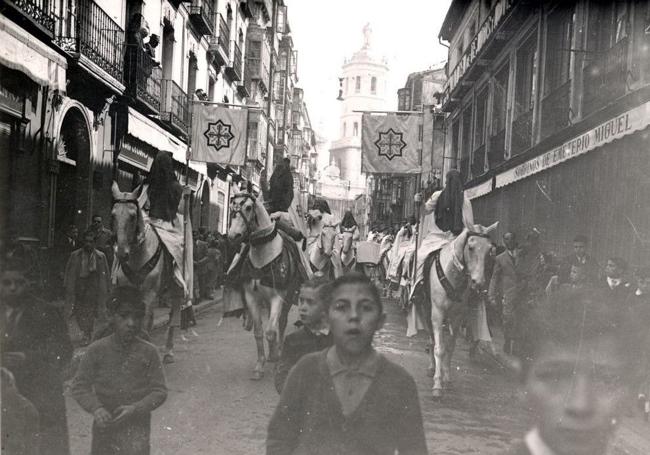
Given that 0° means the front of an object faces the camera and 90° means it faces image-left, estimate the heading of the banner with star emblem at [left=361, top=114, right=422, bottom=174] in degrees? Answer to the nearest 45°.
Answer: approximately 0°

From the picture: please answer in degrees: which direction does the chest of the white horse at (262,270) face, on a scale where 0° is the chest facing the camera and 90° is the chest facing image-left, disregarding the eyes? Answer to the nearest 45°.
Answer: approximately 45°

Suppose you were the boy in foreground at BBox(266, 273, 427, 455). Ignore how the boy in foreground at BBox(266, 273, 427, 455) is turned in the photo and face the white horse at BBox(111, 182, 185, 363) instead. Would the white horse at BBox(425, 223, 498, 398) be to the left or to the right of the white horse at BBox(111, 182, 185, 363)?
right

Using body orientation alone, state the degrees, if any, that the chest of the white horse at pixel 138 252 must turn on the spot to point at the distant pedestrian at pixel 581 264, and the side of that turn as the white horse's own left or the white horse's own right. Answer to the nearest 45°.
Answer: approximately 135° to the white horse's own left

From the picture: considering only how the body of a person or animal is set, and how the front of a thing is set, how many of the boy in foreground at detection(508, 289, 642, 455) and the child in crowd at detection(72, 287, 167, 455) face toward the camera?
2
